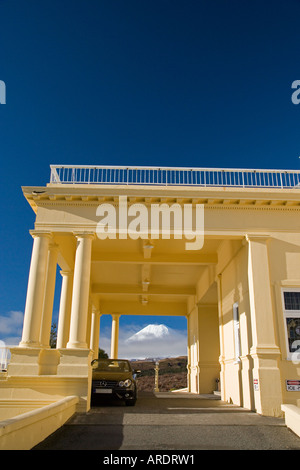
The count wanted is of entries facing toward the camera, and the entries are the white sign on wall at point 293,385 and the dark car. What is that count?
2

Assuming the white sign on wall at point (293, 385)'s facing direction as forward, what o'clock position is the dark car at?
The dark car is roughly at 3 o'clock from the white sign on wall.

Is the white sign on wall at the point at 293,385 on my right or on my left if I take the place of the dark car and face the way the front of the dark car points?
on my left

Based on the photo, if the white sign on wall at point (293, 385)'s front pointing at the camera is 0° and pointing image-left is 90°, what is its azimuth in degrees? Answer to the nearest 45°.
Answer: approximately 0°

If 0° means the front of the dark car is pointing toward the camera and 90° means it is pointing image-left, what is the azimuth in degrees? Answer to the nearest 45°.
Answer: approximately 0°
